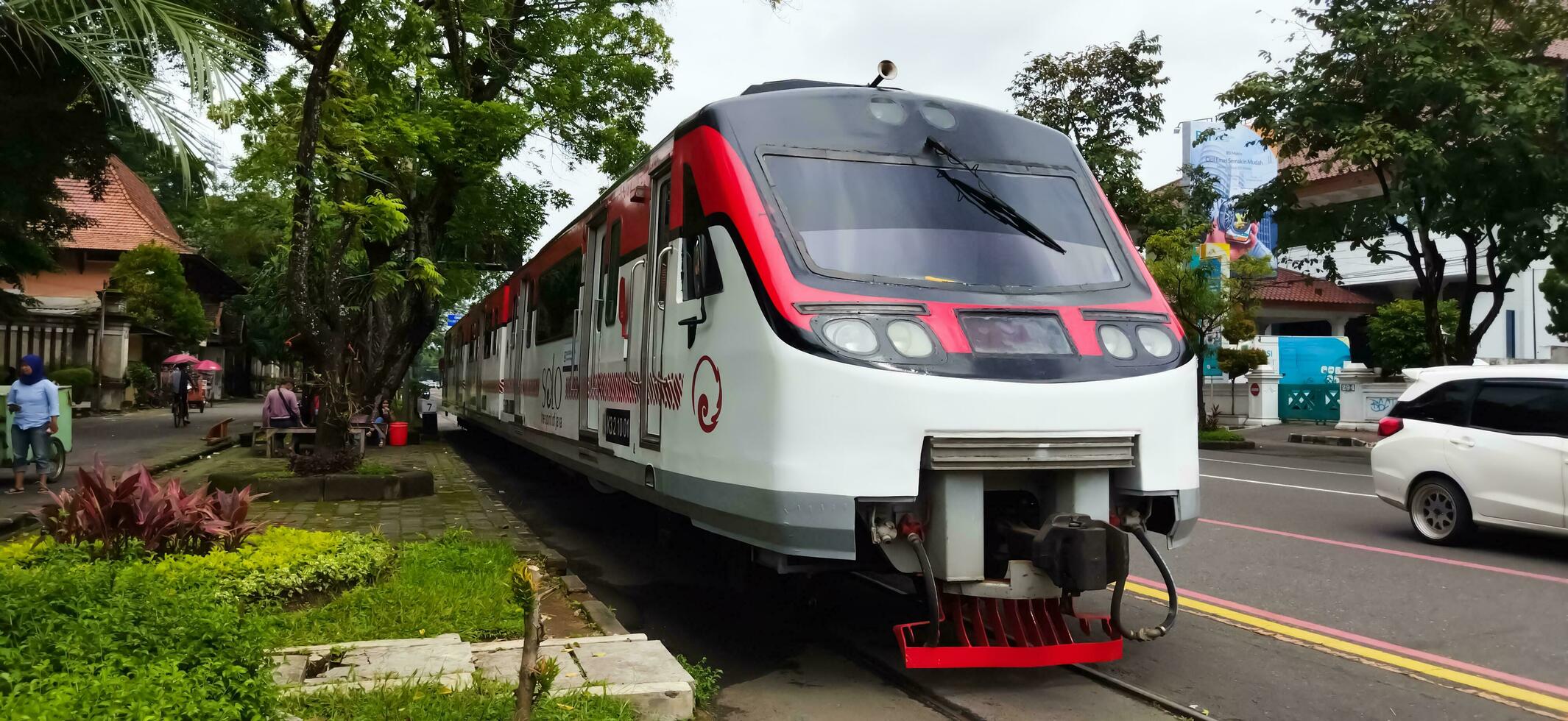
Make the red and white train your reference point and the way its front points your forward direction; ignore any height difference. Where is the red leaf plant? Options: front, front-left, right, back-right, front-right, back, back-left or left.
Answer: front-right

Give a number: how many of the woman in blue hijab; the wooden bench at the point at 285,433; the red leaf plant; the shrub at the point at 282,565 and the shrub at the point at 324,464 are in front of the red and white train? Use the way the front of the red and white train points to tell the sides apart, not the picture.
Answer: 0

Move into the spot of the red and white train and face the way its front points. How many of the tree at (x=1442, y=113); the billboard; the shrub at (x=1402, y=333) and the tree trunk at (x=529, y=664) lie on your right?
1

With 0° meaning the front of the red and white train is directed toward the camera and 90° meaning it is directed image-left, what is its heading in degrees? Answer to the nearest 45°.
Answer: approximately 315°

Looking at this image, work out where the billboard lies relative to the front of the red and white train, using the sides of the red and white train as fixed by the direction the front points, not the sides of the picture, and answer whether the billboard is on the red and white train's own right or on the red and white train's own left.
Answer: on the red and white train's own left

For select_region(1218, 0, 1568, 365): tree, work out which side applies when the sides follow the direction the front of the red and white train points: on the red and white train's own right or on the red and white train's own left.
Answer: on the red and white train's own left

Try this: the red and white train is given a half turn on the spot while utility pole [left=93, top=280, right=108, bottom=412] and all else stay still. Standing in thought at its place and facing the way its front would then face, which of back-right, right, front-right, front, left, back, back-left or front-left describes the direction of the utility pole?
front

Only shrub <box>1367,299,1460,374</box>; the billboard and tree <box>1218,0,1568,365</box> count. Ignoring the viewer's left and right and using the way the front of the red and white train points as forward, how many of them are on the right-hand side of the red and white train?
0

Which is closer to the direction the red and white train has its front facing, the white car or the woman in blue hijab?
the white car

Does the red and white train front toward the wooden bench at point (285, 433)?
no

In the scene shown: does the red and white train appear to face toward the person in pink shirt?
no

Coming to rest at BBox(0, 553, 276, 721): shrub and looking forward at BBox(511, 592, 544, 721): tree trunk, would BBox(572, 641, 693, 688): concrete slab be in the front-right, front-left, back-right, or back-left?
front-left
